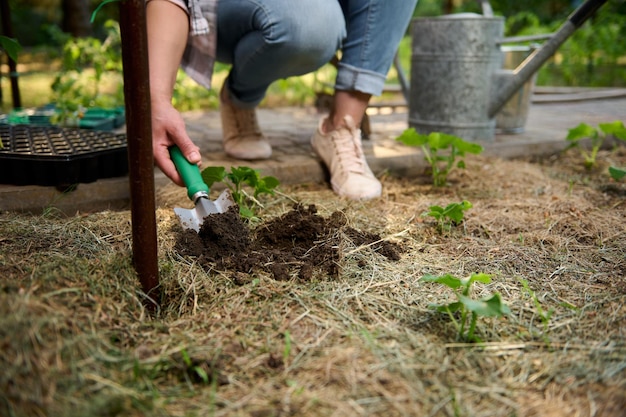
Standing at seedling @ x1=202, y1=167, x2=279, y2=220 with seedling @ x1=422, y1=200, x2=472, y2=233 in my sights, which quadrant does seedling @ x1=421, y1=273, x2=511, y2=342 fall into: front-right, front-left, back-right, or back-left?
front-right

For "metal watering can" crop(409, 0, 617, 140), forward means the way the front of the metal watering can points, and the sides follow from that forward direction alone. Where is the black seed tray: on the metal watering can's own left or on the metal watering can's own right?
on the metal watering can's own right

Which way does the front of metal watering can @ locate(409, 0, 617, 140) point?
to the viewer's right

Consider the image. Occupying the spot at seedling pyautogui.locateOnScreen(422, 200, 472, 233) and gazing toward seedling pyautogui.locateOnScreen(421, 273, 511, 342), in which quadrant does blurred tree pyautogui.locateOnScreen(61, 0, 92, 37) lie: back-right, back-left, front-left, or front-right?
back-right

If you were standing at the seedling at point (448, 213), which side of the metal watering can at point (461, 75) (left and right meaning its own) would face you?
right

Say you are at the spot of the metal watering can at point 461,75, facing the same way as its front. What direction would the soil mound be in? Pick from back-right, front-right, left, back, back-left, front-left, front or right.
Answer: right

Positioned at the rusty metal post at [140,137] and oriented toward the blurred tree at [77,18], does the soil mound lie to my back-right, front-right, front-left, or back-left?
front-right

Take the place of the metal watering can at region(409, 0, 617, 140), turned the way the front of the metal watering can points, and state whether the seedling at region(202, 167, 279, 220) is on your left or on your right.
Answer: on your right

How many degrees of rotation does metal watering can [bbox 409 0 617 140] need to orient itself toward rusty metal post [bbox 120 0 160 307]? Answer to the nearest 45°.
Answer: approximately 90° to its right
